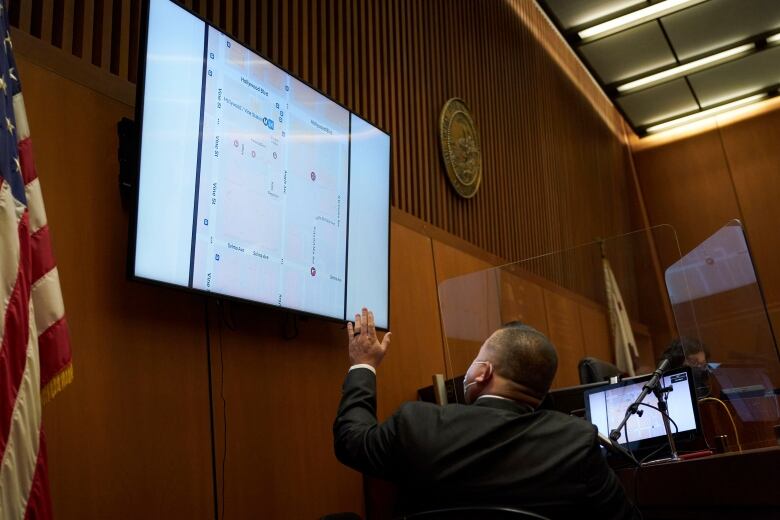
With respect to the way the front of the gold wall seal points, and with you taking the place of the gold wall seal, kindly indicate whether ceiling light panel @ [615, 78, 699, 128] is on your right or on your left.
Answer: on your left

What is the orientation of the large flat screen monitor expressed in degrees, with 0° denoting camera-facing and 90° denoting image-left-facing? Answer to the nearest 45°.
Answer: approximately 315°

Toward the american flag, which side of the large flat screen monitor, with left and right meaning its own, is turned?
right

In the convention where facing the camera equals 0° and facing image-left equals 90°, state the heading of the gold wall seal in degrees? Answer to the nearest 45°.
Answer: approximately 315°

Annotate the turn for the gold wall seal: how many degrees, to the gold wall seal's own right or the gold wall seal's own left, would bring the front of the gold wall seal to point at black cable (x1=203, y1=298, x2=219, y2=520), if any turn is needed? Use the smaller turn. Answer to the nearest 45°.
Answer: approximately 90° to the gold wall seal's own right

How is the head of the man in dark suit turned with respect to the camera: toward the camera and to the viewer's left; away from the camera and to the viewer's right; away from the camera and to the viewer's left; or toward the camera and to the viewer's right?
away from the camera and to the viewer's left
